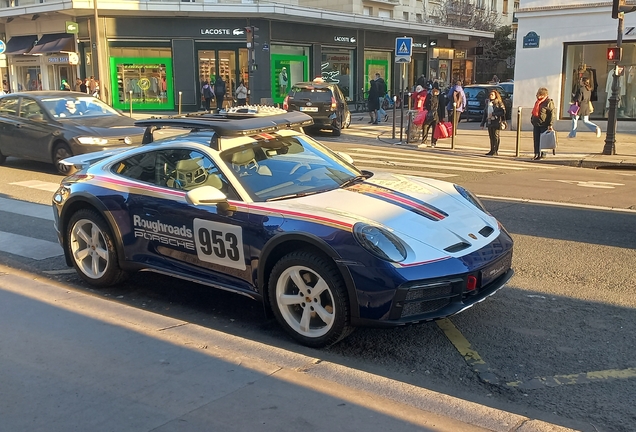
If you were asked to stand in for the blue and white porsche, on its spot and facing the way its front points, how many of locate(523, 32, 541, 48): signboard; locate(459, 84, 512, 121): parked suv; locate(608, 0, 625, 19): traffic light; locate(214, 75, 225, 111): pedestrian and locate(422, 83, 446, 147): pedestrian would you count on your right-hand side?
0

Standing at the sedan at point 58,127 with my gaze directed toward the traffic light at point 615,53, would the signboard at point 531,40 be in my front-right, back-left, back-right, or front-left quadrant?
front-left

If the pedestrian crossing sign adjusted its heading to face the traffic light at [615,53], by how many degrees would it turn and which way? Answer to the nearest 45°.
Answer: approximately 45° to its left

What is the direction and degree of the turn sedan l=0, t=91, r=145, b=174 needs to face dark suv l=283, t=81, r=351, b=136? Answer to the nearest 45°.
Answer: approximately 90° to its left

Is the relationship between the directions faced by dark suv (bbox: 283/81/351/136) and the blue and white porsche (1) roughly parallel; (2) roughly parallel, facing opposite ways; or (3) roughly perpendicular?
roughly perpendicular

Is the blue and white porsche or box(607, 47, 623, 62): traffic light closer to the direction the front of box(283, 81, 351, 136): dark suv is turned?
the traffic light

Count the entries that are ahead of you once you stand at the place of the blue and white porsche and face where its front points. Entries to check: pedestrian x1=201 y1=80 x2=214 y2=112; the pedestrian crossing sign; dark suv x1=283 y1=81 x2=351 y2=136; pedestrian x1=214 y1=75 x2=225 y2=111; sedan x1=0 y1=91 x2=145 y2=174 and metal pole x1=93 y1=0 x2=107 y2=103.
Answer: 0

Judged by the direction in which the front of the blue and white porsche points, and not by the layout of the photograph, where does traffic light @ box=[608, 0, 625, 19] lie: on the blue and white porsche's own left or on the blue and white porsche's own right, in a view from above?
on the blue and white porsche's own left

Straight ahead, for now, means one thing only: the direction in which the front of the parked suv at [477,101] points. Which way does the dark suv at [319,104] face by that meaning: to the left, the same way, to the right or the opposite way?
the same way

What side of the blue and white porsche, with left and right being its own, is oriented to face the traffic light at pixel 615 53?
left

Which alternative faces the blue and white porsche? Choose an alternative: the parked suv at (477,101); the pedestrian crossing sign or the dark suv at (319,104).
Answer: the pedestrian crossing sign

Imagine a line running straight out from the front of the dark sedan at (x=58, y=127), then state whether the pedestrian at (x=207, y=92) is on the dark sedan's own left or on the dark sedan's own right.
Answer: on the dark sedan's own left

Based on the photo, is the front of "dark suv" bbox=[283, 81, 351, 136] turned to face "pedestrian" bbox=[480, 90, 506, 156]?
no

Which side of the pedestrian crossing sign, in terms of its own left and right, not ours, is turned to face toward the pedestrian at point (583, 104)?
left

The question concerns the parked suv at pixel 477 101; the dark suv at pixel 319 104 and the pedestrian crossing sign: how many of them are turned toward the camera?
1

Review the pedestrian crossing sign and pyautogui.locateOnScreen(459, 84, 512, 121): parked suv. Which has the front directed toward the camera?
the pedestrian crossing sign

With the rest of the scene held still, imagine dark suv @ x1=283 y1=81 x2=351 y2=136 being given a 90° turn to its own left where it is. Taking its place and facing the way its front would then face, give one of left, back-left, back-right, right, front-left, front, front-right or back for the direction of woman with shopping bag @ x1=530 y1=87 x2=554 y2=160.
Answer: back

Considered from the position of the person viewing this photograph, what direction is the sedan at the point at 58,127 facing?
facing the viewer and to the right of the viewer

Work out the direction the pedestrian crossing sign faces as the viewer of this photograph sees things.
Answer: facing the viewer

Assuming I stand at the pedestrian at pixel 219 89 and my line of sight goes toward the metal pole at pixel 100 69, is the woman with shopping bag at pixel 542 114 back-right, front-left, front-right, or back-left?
back-left
